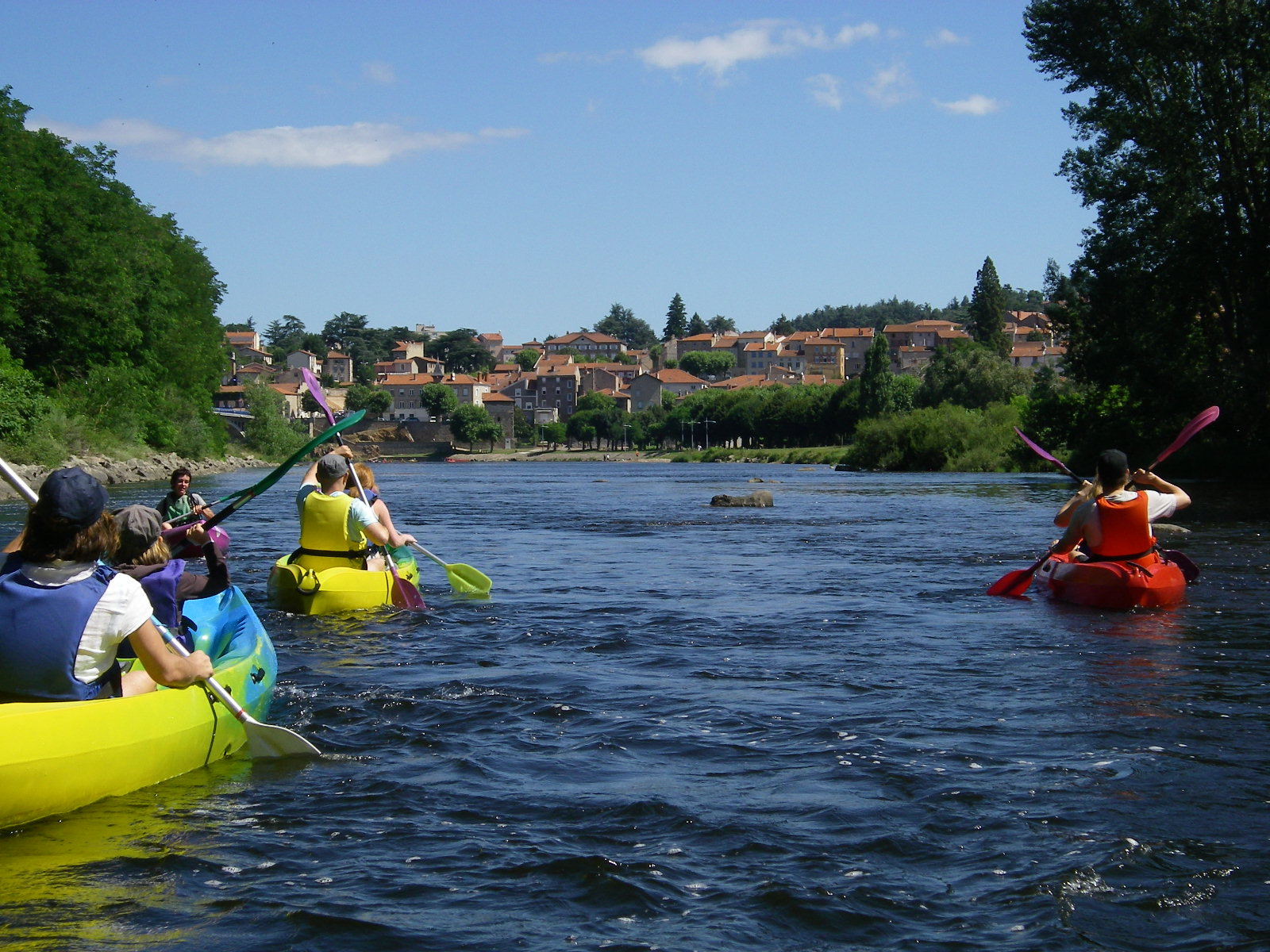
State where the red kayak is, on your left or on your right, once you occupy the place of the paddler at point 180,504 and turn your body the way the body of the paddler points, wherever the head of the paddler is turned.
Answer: on your left

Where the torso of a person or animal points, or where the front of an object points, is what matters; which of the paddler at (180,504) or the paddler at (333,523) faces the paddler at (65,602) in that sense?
the paddler at (180,504)

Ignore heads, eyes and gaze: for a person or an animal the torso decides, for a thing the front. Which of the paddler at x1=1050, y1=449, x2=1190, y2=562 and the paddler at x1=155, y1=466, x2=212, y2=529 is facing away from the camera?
the paddler at x1=1050, y1=449, x2=1190, y2=562

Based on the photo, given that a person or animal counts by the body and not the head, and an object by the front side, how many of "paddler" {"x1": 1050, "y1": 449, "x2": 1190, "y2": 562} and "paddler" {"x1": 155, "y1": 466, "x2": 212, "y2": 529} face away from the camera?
1

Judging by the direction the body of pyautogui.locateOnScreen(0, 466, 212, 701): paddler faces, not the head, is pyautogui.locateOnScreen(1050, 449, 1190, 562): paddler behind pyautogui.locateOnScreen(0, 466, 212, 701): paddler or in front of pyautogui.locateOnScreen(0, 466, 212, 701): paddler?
in front

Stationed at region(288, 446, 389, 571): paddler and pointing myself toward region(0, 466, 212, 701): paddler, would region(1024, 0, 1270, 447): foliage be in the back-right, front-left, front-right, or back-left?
back-left

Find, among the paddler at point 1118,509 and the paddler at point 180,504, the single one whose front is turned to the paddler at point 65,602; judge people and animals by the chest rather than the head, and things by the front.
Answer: the paddler at point 180,504

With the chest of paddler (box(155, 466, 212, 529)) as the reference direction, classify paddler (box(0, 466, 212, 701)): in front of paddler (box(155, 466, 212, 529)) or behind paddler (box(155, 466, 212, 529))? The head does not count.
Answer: in front

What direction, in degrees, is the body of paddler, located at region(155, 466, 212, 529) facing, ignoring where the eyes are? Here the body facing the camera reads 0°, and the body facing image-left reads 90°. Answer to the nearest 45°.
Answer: approximately 0°

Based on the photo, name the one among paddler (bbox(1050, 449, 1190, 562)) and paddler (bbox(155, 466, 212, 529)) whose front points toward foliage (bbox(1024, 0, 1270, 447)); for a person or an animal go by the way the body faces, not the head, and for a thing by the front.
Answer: paddler (bbox(1050, 449, 1190, 562))

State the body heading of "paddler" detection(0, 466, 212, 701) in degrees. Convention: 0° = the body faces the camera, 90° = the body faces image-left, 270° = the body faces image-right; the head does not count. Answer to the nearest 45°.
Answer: approximately 225°

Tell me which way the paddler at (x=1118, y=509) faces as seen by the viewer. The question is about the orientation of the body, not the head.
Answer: away from the camera
